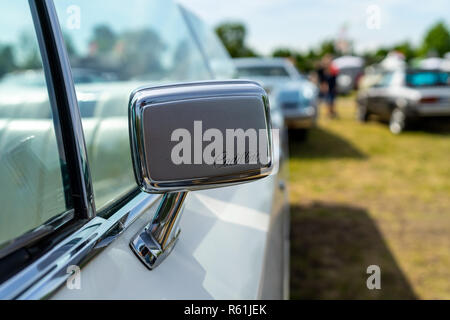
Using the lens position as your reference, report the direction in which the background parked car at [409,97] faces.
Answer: facing away from the viewer and to the left of the viewer

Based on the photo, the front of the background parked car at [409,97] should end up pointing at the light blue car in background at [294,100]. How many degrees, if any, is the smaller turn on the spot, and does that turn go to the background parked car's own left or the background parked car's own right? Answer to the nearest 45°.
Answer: approximately 90° to the background parked car's own left

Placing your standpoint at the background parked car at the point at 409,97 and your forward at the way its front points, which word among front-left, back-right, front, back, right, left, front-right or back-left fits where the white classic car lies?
back-left

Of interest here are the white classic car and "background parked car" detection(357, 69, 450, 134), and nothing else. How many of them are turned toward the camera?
0

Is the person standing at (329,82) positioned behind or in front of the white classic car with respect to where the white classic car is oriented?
in front

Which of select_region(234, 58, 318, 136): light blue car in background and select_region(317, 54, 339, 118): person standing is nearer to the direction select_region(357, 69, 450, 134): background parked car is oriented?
the person standing

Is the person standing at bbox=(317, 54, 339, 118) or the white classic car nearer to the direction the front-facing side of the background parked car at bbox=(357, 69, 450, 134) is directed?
the person standing

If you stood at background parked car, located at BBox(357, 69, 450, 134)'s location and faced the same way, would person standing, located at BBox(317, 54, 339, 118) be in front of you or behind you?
in front
